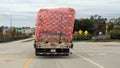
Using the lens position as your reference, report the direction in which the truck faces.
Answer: facing away from the viewer
